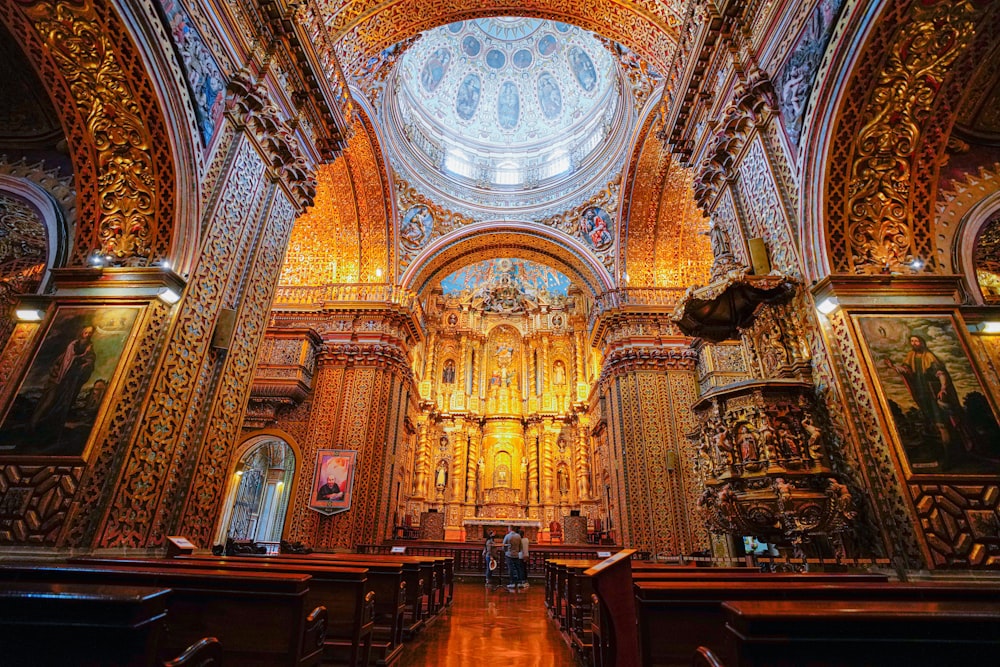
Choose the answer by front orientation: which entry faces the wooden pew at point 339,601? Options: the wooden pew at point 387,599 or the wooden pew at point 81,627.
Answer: the wooden pew at point 81,627

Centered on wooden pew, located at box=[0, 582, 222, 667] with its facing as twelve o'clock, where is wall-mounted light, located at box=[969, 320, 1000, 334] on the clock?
The wall-mounted light is roughly at 2 o'clock from the wooden pew.

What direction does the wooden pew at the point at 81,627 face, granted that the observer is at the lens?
facing away from the viewer and to the right of the viewer

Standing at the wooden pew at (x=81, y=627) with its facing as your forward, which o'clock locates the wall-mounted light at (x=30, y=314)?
The wall-mounted light is roughly at 10 o'clock from the wooden pew.

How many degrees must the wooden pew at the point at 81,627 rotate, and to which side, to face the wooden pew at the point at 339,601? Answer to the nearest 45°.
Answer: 0° — it already faces it

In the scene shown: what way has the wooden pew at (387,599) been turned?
away from the camera

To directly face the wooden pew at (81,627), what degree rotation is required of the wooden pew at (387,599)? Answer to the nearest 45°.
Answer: approximately 135° to its left

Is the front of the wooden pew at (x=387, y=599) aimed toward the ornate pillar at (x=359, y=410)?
yes

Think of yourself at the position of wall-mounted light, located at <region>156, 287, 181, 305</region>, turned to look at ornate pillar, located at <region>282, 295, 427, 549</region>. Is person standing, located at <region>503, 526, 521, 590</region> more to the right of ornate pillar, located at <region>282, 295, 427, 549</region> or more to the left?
right

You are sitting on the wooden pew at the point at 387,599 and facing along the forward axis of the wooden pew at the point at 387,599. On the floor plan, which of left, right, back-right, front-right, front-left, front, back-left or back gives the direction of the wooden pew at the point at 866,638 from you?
back
